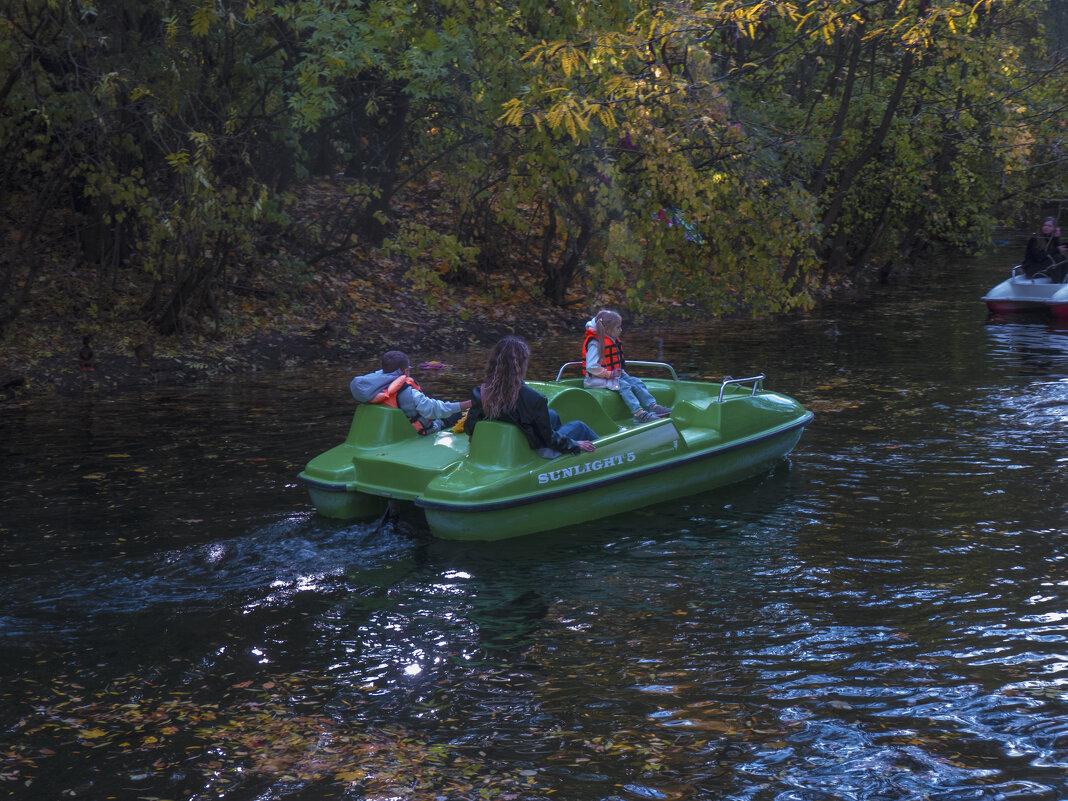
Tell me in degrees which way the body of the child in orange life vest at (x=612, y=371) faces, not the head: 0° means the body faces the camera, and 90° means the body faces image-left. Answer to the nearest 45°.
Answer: approximately 315°

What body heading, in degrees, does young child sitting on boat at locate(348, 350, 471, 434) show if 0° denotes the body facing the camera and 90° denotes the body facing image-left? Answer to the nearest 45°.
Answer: approximately 225°

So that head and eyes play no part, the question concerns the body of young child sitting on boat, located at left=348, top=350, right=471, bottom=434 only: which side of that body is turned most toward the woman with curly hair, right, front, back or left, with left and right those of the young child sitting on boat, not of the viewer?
right

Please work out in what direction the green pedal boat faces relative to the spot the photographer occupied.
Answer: facing away from the viewer and to the right of the viewer

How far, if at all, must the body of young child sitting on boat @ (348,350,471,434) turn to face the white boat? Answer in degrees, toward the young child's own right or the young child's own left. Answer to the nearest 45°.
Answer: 0° — they already face it

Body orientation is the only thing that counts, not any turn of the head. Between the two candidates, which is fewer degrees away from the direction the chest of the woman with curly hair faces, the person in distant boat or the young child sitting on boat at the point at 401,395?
the person in distant boat

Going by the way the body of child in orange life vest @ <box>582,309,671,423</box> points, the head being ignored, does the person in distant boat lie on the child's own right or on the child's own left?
on the child's own left

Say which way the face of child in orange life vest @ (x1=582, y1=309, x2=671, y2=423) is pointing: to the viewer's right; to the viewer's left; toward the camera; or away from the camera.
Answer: to the viewer's right

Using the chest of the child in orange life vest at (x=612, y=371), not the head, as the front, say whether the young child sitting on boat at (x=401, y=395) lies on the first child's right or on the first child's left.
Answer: on the first child's right

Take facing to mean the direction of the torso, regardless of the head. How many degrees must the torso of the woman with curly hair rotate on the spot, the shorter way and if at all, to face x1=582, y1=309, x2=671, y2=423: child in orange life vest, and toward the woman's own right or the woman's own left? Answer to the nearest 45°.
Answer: approximately 45° to the woman's own left

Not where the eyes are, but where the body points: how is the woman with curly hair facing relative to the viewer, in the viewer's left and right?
facing away from the viewer and to the right of the viewer
